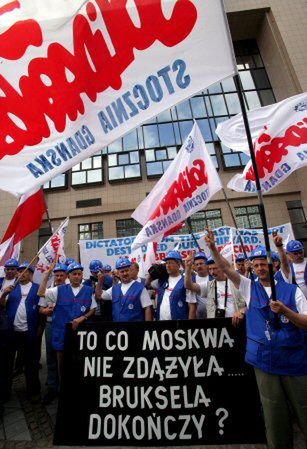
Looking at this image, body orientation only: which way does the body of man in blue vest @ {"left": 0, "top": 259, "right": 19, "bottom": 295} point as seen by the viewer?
toward the camera

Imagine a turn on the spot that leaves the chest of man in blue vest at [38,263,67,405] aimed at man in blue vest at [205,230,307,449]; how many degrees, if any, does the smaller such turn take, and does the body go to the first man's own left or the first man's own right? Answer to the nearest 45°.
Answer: approximately 45° to the first man's own left

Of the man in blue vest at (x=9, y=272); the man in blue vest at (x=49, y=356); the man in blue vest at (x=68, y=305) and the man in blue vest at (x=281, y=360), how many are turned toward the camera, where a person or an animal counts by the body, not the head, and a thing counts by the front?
4

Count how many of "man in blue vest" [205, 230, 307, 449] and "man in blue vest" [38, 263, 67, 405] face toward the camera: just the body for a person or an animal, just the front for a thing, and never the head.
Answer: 2

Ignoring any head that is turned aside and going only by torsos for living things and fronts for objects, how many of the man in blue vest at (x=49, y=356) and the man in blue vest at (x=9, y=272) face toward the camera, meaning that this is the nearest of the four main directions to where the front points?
2

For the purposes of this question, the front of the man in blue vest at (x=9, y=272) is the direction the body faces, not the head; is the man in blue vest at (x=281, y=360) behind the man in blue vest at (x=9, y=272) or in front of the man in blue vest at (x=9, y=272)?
in front

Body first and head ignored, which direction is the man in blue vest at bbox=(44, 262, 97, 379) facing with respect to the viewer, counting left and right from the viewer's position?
facing the viewer
